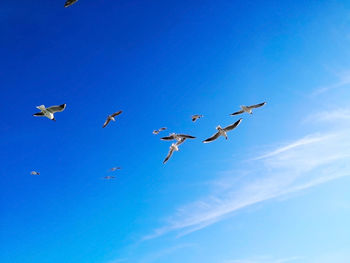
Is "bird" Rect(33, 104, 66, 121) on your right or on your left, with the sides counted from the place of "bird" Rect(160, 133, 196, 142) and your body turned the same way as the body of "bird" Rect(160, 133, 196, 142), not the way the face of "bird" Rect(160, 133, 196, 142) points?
on your right
